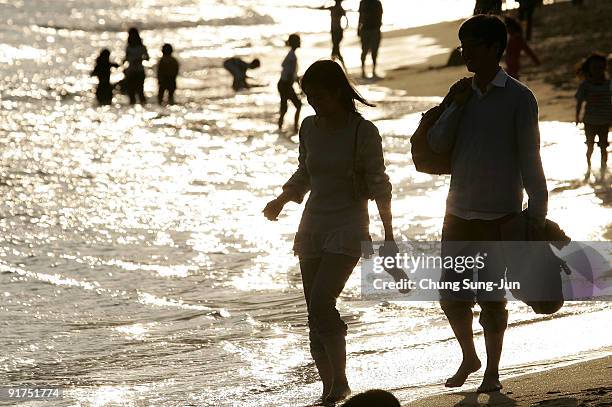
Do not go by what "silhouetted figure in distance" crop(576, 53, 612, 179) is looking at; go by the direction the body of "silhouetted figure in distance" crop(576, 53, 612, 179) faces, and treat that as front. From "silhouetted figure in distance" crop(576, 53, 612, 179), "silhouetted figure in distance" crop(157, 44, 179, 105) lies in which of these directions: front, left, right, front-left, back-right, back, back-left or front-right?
back-right

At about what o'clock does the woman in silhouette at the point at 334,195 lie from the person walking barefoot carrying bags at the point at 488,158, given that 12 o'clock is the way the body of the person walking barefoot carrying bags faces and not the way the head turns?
The woman in silhouette is roughly at 2 o'clock from the person walking barefoot carrying bags.

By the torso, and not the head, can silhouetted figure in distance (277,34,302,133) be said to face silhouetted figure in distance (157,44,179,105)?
no

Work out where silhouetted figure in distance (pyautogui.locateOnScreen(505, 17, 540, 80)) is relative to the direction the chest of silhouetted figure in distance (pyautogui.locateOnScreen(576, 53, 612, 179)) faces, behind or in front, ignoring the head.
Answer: behind

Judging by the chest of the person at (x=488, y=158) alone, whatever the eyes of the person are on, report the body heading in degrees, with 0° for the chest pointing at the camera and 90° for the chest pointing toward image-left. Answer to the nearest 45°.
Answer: approximately 45°

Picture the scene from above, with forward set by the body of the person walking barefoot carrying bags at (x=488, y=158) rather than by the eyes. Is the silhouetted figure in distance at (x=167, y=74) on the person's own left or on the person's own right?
on the person's own right

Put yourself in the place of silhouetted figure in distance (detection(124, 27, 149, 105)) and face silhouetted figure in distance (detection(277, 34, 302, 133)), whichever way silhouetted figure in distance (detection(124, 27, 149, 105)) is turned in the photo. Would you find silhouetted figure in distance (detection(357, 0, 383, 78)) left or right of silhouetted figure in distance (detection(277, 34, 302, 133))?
left

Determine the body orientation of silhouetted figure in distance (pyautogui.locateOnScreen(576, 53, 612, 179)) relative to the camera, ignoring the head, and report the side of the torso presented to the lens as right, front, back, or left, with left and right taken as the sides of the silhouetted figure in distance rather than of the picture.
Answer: front

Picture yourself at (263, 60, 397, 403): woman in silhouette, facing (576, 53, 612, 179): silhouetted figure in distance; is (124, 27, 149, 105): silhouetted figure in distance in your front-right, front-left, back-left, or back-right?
front-left

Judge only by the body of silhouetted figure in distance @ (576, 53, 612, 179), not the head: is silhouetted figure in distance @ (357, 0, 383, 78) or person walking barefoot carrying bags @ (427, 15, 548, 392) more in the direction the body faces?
the person walking barefoot carrying bags
